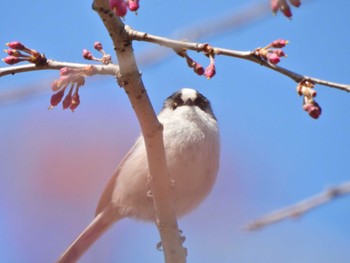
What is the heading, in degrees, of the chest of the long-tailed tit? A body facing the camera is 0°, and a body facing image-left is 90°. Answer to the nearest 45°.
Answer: approximately 315°

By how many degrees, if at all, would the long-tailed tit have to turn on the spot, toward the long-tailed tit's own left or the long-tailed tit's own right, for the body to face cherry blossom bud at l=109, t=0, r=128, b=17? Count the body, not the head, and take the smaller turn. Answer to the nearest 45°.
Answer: approximately 45° to the long-tailed tit's own right

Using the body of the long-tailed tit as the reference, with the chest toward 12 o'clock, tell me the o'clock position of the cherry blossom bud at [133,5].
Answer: The cherry blossom bud is roughly at 2 o'clock from the long-tailed tit.
